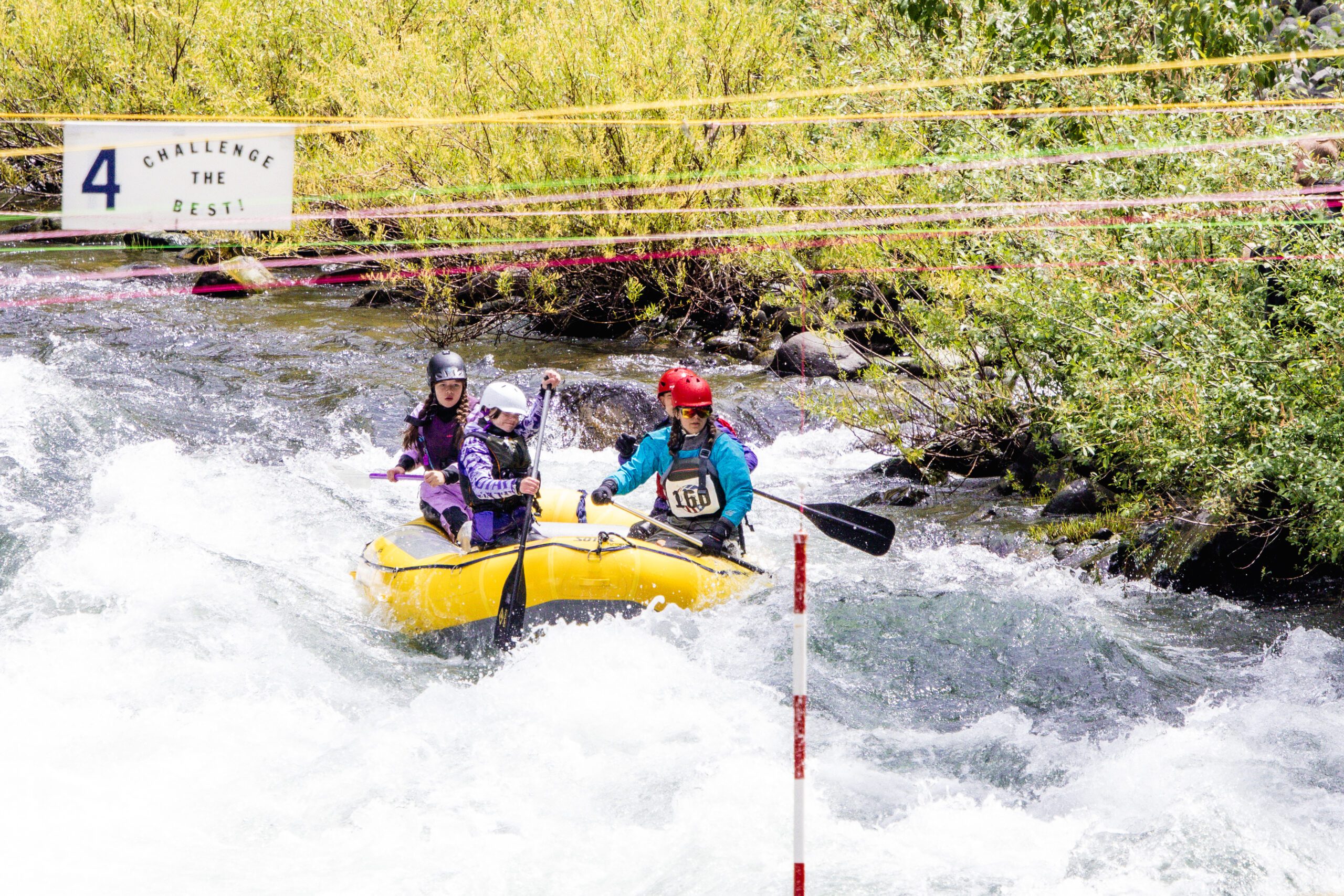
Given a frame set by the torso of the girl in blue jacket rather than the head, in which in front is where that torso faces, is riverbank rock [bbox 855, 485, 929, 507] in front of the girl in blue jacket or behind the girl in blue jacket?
behind

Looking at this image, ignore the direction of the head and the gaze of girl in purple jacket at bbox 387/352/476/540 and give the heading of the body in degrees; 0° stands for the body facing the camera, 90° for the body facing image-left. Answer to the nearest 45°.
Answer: approximately 0°

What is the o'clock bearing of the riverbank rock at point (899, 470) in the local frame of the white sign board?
The riverbank rock is roughly at 10 o'clock from the white sign board.

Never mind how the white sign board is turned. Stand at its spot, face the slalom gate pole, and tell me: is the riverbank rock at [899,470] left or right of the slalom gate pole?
left

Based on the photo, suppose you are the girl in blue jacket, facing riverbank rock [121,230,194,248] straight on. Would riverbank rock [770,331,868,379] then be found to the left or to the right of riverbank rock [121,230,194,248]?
right

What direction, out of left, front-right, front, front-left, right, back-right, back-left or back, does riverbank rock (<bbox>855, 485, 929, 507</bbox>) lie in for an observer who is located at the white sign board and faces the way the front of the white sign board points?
front-left

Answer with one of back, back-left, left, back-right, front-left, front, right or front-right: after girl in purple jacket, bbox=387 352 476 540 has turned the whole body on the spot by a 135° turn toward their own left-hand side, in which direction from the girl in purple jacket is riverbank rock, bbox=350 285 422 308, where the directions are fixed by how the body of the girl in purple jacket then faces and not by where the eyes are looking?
front-left

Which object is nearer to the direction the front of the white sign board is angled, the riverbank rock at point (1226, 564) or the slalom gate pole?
the slalom gate pole

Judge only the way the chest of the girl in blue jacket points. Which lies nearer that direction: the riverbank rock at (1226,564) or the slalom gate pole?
the slalom gate pole

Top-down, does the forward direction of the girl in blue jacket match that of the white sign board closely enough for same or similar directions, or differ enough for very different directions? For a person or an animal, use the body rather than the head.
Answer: same or similar directions

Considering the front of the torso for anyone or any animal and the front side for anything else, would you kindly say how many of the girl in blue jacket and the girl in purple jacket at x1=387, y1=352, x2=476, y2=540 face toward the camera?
2

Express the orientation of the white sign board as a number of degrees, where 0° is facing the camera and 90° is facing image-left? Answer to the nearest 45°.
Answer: approximately 0°

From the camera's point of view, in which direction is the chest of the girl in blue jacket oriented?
toward the camera
